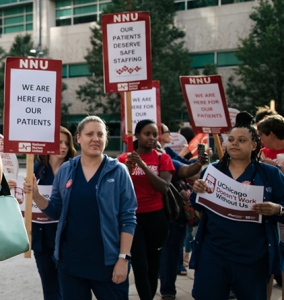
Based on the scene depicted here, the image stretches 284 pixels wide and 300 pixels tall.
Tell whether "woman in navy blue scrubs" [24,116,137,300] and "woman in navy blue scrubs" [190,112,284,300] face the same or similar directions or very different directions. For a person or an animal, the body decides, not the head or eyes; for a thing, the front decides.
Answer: same or similar directions

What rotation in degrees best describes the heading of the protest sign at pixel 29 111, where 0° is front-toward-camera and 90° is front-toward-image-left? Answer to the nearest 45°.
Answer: approximately 0°

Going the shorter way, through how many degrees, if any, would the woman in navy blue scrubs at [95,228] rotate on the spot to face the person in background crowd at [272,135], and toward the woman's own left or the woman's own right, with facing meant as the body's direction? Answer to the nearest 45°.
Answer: approximately 135° to the woman's own left

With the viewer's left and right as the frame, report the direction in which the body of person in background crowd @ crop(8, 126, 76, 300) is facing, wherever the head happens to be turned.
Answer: facing the viewer and to the left of the viewer

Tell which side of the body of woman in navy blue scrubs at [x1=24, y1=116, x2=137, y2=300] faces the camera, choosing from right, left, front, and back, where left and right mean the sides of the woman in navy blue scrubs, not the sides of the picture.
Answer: front

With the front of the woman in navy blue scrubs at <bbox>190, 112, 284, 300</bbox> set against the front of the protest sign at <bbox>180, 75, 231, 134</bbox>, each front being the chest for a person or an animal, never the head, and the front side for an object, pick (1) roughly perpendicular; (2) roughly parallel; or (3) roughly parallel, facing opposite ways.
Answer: roughly parallel

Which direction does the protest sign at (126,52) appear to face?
toward the camera

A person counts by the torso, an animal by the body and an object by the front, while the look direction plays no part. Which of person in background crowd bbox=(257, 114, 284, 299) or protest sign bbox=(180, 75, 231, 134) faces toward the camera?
the protest sign

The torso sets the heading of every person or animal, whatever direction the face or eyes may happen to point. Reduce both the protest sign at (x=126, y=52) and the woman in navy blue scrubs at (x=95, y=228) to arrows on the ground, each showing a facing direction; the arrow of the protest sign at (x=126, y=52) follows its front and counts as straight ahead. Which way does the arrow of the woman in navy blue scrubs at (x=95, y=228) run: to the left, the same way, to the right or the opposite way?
the same way

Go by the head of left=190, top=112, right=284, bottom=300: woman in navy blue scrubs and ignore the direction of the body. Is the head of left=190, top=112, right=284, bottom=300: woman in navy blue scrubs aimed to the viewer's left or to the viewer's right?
to the viewer's left

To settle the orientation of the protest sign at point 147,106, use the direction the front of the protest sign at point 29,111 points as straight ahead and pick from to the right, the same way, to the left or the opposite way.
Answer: the same way
